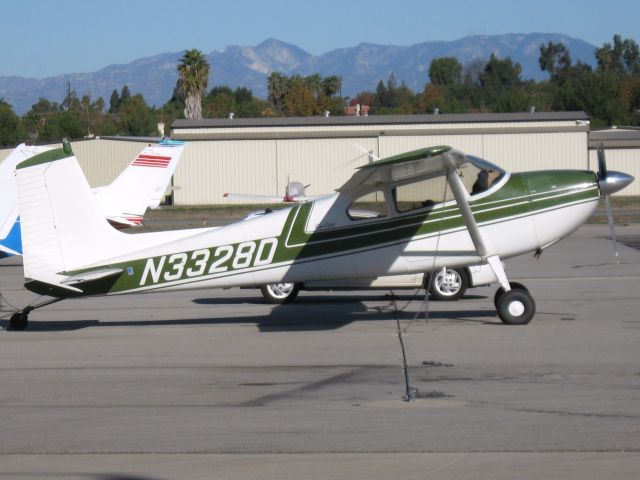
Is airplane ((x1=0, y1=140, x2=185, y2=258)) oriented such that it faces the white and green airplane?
no

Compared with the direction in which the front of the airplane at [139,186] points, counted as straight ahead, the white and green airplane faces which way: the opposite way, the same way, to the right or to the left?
the opposite way

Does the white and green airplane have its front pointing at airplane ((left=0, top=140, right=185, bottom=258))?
no

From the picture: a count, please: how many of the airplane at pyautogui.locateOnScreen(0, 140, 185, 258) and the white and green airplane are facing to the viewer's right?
1

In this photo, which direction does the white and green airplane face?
to the viewer's right

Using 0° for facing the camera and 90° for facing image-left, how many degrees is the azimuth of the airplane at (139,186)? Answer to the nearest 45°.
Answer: approximately 90°
